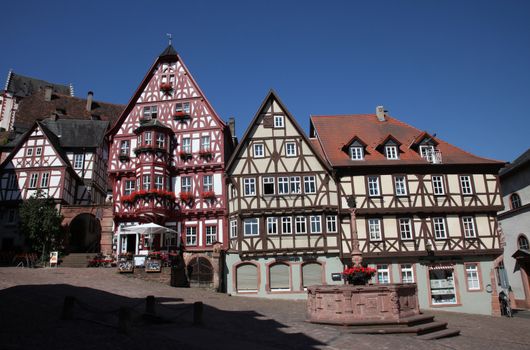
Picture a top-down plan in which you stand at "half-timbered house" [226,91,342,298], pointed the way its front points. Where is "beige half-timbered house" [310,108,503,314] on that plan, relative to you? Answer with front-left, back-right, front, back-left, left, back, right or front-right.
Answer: left

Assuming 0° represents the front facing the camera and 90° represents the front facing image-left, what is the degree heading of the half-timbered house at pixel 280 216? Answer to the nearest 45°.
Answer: approximately 0°

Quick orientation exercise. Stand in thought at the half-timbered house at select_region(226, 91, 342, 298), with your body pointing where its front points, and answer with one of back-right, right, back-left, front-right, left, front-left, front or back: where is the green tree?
right

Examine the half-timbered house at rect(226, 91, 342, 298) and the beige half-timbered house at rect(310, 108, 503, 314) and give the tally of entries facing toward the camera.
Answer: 2

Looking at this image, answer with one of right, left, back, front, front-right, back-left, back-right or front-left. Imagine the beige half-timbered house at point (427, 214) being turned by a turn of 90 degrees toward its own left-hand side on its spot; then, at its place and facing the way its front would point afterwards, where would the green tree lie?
back

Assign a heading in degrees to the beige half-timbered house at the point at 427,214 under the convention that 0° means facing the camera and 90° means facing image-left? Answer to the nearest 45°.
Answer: approximately 0°
